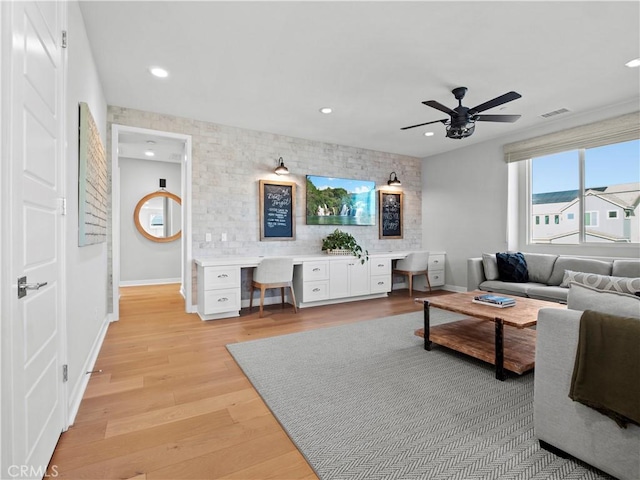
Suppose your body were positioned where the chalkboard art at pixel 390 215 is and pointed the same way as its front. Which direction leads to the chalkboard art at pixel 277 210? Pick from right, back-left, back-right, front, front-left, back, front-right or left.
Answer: right

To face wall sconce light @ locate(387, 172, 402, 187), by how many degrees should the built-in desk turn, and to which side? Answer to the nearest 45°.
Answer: approximately 90° to its left

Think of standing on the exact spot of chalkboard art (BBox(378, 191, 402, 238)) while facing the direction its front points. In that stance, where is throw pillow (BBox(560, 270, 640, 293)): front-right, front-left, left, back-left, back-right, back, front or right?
front

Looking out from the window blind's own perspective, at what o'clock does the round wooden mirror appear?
The round wooden mirror is roughly at 1 o'clock from the window blind.

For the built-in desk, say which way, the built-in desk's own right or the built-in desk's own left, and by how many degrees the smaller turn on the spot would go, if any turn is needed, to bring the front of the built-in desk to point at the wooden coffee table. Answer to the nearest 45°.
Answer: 0° — it already faces it

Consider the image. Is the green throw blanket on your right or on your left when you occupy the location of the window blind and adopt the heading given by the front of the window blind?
on your left

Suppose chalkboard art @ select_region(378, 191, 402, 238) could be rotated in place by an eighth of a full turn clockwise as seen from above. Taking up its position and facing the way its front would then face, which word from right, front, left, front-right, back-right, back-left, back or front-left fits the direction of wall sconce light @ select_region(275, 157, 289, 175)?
front-right

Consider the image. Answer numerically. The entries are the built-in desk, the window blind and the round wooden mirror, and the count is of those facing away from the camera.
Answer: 0

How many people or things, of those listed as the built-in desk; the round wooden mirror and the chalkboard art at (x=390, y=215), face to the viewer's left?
0

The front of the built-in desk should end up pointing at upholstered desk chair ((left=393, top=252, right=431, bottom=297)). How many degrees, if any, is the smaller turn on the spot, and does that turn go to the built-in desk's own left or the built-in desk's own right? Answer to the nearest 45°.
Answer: approximately 90° to the built-in desk's own left

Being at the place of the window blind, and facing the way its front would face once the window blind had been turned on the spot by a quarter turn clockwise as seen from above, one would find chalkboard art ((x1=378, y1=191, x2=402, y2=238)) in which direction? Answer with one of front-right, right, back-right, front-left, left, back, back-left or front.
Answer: front-left

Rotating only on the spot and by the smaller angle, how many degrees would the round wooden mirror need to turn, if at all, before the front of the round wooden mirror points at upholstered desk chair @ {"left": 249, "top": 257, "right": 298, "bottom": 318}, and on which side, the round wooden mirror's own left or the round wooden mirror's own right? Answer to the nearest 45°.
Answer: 0° — it already faces it

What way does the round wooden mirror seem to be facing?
toward the camera

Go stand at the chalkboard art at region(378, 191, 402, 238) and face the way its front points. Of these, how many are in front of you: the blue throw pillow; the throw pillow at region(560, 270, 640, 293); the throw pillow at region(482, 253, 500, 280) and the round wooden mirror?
3

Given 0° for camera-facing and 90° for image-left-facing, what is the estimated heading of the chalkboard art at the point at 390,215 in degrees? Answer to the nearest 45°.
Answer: approximately 315°

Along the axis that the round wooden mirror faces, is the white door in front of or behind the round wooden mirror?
in front

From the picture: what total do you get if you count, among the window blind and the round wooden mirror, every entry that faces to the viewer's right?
0

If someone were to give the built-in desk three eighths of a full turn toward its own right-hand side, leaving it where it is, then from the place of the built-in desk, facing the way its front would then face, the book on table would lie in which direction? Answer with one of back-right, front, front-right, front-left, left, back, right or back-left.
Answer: back-left

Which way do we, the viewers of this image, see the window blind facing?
facing the viewer and to the left of the viewer
